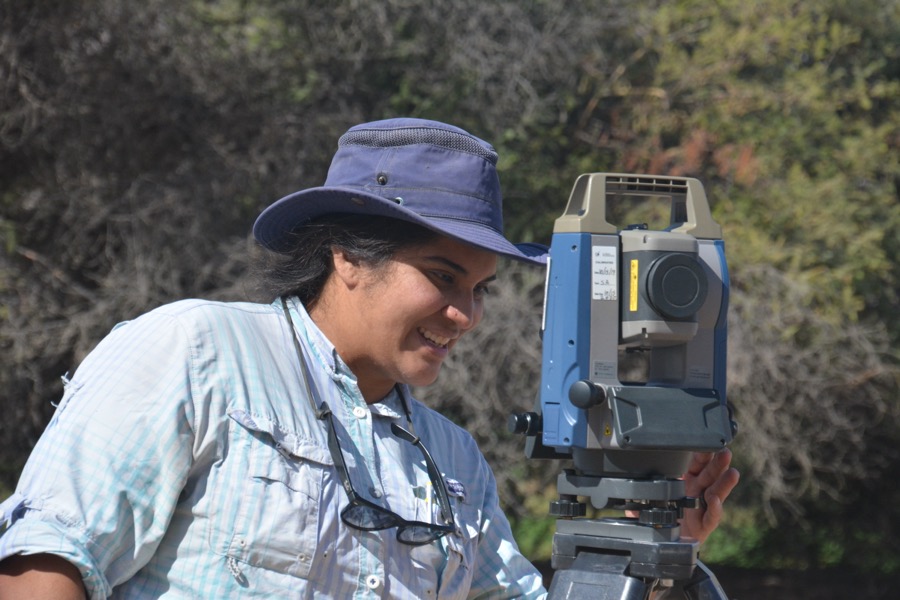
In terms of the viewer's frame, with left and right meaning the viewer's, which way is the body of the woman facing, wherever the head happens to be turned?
facing the viewer and to the right of the viewer

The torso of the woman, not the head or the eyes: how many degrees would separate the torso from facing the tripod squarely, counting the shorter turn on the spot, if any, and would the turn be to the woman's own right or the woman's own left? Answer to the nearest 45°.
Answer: approximately 45° to the woman's own left

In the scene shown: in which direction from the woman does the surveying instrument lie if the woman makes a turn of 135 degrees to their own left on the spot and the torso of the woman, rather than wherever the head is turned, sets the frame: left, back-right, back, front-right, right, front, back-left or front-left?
right

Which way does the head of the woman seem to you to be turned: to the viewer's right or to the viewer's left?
to the viewer's right
